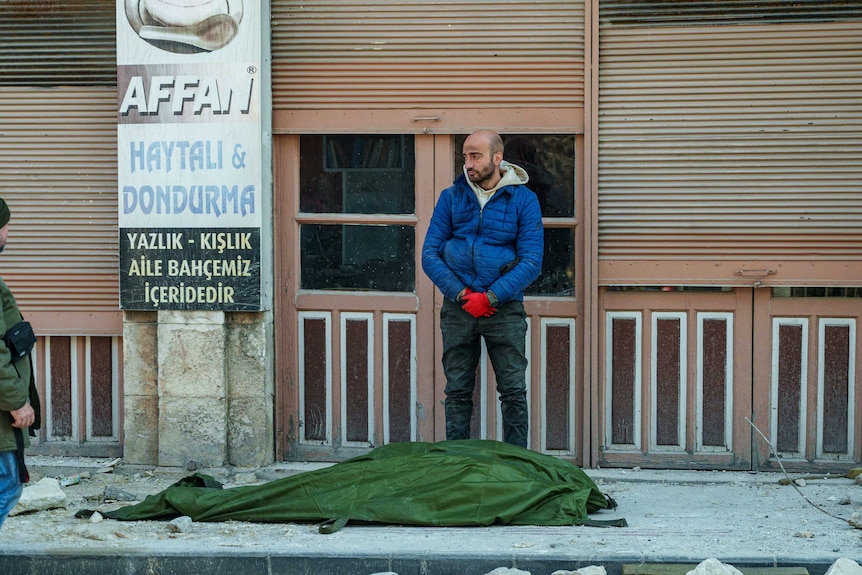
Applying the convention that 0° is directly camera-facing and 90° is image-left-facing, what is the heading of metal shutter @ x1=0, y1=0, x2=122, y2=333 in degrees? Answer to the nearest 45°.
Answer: approximately 0°

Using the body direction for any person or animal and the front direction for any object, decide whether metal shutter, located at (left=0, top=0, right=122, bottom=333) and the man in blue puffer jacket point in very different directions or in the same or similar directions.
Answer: same or similar directions

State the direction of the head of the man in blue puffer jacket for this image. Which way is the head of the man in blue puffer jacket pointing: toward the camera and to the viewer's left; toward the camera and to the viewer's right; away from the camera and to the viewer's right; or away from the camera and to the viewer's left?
toward the camera and to the viewer's left

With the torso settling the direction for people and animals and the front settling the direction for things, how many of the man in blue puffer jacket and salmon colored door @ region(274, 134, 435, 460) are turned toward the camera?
2

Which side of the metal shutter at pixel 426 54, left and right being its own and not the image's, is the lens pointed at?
front

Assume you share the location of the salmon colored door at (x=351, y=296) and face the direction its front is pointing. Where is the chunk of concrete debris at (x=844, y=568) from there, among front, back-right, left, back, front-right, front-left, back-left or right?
front-left

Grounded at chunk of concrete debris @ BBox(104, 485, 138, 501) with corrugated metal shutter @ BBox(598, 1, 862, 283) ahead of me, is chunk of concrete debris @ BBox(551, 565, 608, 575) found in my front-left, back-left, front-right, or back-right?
front-right

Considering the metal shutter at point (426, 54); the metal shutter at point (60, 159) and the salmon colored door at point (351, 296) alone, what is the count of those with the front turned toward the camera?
3

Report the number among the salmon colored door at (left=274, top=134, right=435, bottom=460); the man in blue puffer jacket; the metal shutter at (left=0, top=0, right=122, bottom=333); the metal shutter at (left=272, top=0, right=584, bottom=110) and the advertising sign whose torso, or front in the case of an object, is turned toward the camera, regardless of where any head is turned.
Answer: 5

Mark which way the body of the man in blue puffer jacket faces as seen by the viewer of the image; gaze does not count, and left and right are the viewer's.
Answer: facing the viewer

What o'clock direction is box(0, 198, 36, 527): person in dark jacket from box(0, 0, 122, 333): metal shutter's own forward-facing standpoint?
The person in dark jacket is roughly at 12 o'clock from the metal shutter.

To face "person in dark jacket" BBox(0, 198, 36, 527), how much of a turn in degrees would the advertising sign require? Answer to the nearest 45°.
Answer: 0° — it already faces them

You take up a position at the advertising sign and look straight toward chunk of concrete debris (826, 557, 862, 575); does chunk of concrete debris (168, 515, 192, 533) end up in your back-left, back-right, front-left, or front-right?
front-right

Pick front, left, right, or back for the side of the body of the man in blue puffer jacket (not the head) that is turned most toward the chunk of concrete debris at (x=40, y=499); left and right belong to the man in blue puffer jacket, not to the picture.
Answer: right
